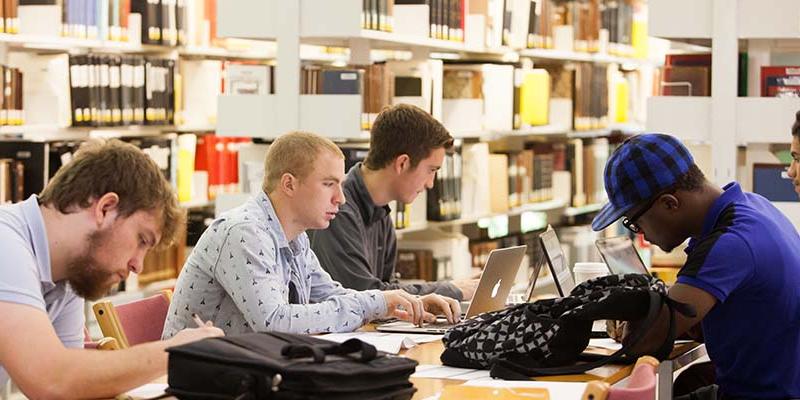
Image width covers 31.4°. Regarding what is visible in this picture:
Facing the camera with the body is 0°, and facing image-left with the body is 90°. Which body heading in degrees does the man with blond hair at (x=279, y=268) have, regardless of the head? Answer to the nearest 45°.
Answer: approximately 270°

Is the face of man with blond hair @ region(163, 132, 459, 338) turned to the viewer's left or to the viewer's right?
to the viewer's right

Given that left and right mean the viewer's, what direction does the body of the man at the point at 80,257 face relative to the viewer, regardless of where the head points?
facing to the right of the viewer

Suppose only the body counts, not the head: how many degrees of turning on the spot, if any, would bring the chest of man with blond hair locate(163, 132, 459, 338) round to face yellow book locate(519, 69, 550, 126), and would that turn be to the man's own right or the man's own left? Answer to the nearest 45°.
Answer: approximately 90° to the man's own left

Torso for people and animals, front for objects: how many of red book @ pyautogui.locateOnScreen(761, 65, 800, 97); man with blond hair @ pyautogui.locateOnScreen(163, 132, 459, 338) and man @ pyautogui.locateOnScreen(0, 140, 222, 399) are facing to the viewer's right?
2

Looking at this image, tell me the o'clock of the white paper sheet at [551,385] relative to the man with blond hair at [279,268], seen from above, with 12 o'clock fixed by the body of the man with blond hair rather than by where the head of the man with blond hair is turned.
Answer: The white paper sheet is roughly at 2 o'clock from the man with blond hair.

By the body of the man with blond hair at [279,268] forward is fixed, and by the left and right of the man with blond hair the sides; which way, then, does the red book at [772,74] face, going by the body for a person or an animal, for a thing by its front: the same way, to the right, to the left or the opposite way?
to the right

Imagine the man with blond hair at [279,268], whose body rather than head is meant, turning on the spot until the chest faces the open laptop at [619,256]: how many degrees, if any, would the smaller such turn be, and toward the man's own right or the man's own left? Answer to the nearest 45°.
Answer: approximately 45° to the man's own left
